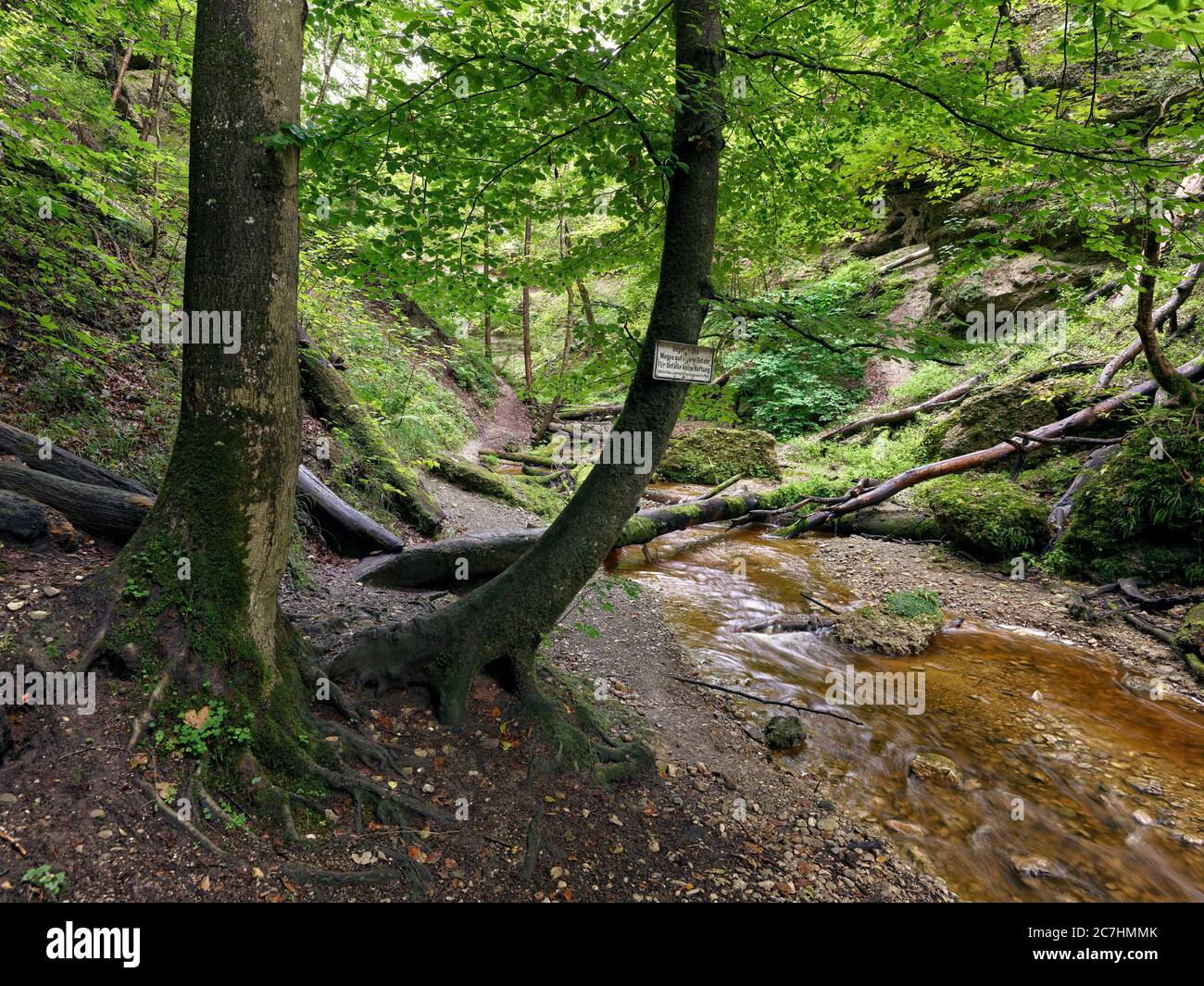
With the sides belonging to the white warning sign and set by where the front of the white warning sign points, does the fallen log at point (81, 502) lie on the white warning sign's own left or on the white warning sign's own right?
on the white warning sign's own right

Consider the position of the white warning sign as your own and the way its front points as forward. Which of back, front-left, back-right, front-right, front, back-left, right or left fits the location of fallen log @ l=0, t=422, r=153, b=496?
right

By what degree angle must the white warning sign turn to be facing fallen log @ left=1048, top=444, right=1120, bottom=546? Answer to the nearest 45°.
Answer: approximately 135° to its left

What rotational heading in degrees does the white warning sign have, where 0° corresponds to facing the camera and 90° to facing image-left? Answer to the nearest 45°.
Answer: approximately 0°

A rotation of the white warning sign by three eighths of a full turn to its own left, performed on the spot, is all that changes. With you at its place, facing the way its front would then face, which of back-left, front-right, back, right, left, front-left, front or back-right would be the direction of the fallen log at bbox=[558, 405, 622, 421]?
front-left

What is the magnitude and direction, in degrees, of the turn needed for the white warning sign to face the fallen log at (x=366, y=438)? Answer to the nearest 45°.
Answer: approximately 135° to its right

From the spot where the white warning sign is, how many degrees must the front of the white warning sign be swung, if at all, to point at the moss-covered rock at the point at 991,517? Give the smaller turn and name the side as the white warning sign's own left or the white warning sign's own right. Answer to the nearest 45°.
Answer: approximately 135° to the white warning sign's own left

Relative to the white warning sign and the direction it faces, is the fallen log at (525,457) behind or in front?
behind
